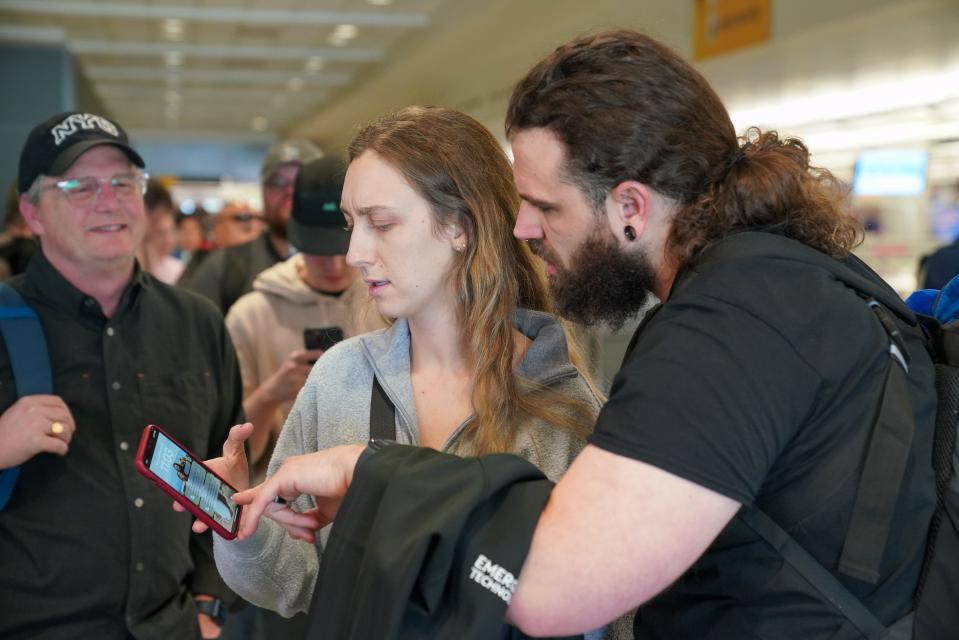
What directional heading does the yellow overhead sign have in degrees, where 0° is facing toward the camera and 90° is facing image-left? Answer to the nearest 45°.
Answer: approximately 45°

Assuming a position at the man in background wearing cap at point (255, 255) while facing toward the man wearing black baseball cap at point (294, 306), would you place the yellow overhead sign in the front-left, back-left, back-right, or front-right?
back-left

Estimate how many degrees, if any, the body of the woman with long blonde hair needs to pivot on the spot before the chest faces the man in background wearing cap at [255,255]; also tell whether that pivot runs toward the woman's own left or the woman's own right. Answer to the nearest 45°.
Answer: approximately 135° to the woman's own right

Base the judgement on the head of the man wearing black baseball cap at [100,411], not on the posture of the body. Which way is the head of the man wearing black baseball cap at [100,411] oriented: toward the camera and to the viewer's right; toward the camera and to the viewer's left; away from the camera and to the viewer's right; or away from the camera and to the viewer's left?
toward the camera and to the viewer's right

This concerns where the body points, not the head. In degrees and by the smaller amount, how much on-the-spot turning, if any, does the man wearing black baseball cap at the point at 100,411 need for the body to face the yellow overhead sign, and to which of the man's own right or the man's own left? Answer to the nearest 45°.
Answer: approximately 135° to the man's own left

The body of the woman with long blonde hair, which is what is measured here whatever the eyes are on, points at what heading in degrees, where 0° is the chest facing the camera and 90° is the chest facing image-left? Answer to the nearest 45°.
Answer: approximately 45°

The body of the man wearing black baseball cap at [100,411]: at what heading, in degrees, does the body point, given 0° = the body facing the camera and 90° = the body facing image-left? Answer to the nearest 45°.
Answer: approximately 0°

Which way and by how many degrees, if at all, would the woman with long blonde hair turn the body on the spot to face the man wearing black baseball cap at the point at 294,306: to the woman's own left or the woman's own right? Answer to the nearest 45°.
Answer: approximately 135° to the woman's own right

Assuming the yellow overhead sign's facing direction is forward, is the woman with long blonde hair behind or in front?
in front

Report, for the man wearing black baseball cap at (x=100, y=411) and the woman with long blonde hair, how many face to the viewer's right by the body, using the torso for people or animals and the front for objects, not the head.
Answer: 0

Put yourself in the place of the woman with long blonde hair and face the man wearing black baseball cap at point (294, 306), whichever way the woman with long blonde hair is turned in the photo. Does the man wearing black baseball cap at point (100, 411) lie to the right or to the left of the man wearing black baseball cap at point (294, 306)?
left
